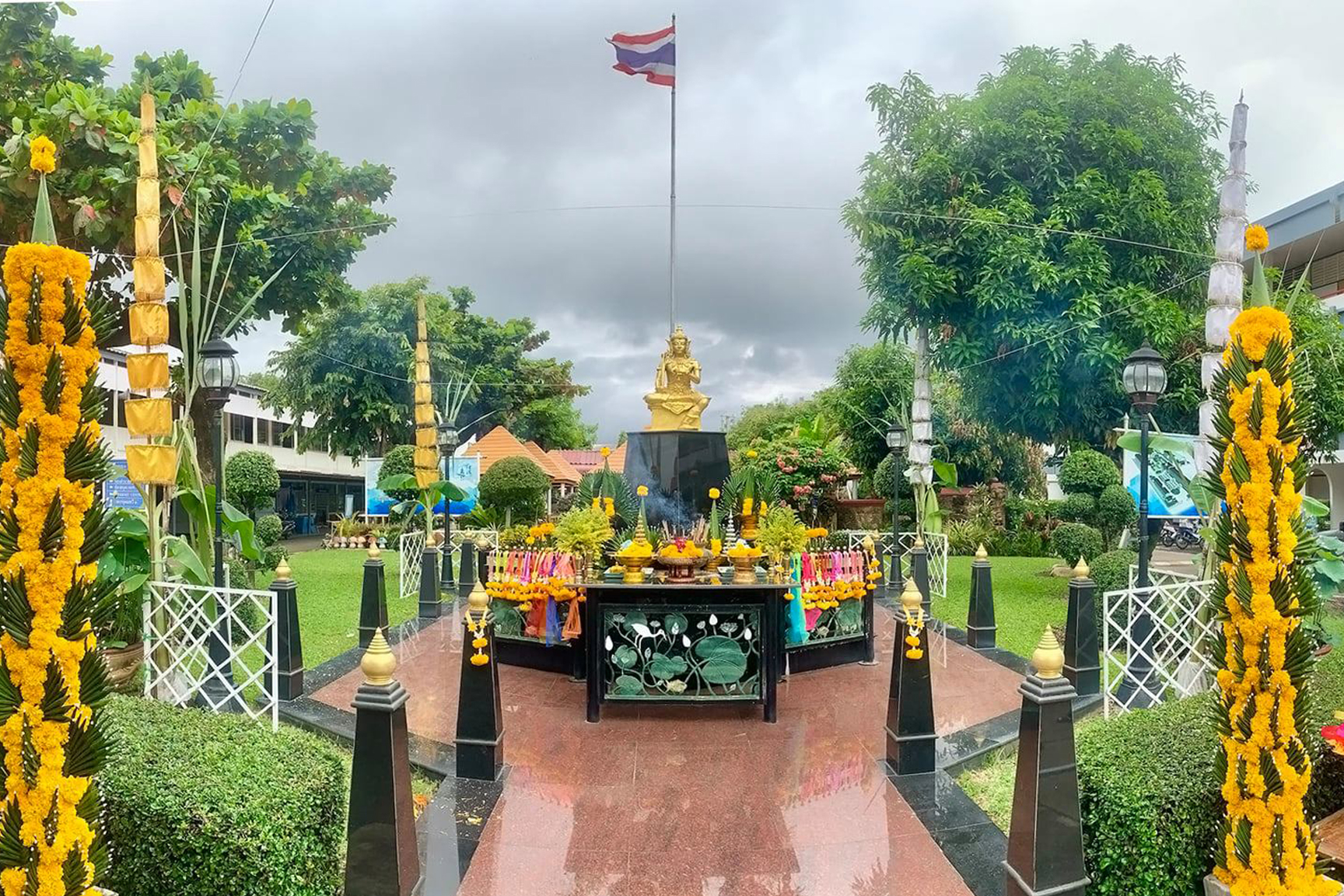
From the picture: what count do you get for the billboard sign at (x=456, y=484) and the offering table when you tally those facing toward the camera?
2

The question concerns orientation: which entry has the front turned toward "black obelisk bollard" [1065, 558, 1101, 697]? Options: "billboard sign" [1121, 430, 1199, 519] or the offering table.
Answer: the billboard sign

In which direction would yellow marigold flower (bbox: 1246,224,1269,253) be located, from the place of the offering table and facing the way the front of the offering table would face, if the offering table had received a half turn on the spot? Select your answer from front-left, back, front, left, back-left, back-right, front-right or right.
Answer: back-right

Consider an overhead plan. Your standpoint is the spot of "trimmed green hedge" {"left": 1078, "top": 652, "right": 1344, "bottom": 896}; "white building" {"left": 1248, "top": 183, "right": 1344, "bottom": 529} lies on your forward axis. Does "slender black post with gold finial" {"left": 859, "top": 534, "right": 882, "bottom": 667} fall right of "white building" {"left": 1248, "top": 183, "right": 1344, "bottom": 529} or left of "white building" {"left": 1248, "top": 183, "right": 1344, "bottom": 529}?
left

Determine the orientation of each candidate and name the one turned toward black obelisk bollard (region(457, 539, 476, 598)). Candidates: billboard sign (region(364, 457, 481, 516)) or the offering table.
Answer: the billboard sign

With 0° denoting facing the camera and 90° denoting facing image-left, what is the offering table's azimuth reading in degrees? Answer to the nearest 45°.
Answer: approximately 0°

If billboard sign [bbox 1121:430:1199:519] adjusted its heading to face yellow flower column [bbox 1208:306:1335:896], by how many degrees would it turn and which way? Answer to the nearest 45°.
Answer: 0° — it already faces it

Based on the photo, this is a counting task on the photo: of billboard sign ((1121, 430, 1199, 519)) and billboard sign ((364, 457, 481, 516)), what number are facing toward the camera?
2
